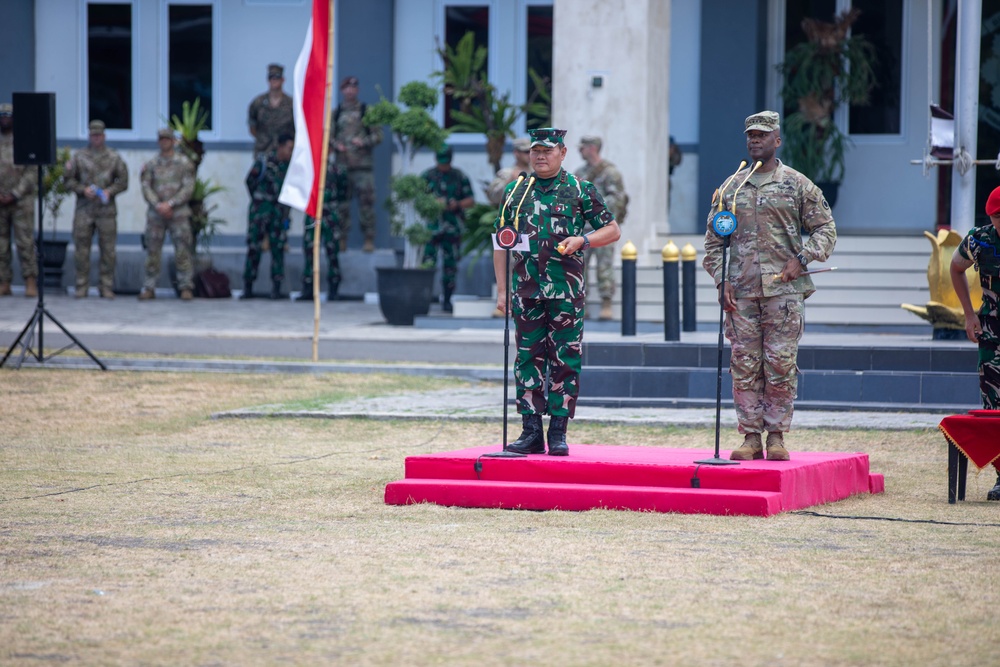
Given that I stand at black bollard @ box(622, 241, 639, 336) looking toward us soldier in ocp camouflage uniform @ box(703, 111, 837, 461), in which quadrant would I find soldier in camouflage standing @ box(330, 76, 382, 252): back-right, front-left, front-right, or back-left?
back-right

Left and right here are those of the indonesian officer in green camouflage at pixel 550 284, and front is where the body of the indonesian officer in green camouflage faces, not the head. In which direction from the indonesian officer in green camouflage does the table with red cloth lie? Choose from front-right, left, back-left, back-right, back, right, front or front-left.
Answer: back-left

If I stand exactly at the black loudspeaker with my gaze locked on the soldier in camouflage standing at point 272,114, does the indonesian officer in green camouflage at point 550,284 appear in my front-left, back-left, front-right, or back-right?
back-right

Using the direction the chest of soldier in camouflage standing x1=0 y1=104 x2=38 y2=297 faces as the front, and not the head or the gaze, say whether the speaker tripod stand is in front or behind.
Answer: in front

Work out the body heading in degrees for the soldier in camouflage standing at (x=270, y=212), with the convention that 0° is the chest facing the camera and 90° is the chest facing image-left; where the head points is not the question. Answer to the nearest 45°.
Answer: approximately 315°

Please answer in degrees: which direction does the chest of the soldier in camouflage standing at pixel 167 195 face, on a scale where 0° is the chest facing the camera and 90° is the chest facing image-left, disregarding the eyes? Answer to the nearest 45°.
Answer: approximately 0°

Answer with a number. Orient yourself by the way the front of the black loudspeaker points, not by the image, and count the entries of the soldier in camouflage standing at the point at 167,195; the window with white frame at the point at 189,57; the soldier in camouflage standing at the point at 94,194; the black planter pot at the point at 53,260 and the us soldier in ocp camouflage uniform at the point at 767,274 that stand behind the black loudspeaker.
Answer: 4

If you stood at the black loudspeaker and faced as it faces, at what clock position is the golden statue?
The golden statue is roughly at 10 o'clock from the black loudspeaker.

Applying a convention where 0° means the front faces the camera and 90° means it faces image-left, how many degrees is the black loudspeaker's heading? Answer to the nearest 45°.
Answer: approximately 0°

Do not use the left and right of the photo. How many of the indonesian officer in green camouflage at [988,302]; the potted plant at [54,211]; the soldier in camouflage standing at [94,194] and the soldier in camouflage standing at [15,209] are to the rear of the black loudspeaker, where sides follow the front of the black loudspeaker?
3

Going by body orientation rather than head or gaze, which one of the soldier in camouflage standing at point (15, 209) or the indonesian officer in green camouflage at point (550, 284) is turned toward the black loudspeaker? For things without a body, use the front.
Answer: the soldier in camouflage standing
